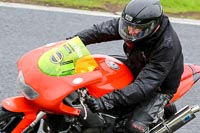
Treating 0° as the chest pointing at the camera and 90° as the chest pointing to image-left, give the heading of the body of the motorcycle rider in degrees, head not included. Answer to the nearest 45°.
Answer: approximately 45°

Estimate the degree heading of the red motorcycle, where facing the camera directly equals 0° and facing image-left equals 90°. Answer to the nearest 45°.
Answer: approximately 45°
